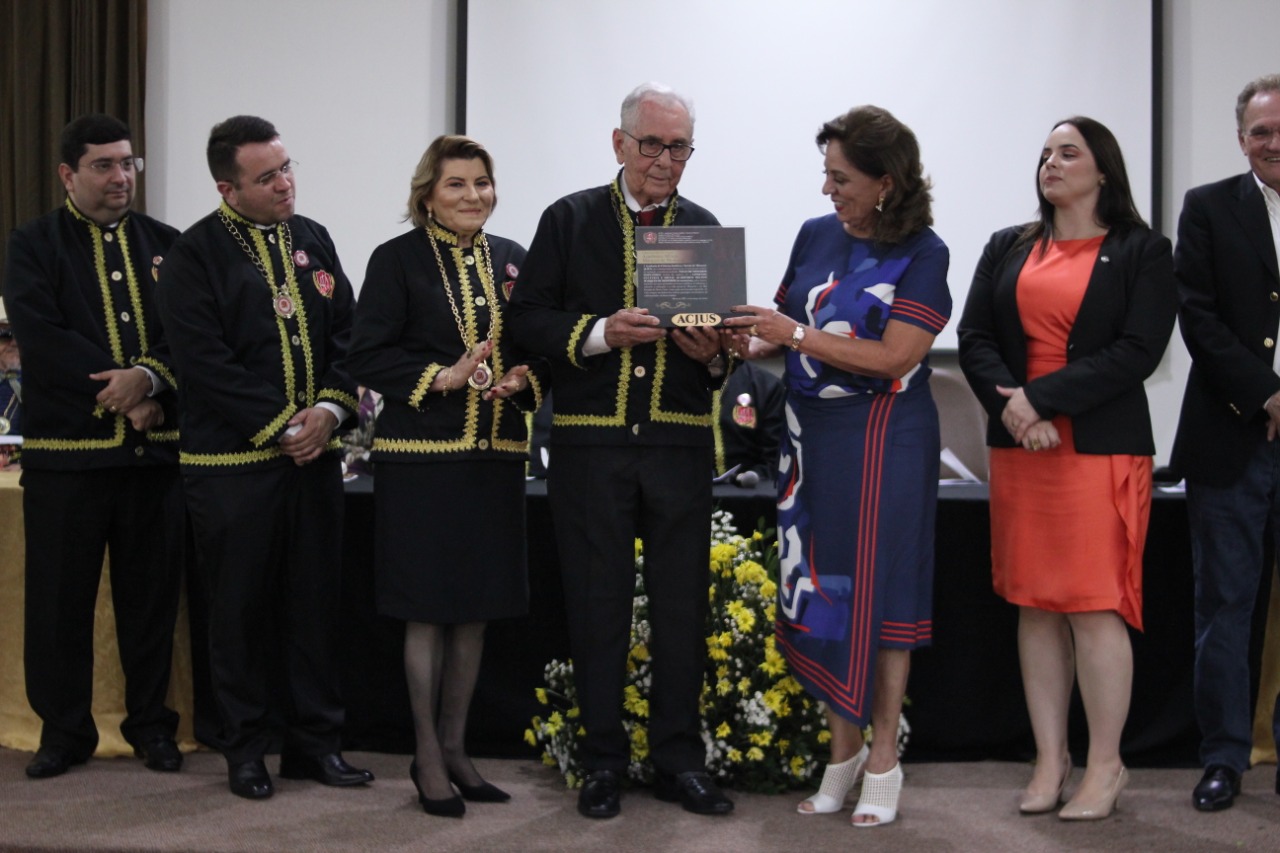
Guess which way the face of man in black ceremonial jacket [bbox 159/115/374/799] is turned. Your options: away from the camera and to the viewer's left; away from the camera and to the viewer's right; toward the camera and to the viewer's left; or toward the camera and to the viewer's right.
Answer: toward the camera and to the viewer's right

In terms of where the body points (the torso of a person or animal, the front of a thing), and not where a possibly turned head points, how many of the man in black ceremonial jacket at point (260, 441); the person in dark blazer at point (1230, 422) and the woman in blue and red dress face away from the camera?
0

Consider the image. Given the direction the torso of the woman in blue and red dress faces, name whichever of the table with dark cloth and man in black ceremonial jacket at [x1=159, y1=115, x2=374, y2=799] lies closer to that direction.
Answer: the man in black ceremonial jacket

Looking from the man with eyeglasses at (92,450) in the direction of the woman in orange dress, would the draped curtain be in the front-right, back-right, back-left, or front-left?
back-left

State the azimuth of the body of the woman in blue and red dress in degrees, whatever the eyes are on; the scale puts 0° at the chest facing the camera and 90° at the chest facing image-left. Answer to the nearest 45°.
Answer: approximately 45°

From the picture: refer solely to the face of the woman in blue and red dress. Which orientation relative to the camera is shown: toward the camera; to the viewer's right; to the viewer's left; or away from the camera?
to the viewer's left

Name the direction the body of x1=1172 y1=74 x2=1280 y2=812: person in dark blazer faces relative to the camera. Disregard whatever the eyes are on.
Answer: toward the camera

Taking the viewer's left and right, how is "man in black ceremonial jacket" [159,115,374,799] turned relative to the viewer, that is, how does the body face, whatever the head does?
facing the viewer and to the right of the viewer

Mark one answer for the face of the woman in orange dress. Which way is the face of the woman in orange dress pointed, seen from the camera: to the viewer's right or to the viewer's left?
to the viewer's left

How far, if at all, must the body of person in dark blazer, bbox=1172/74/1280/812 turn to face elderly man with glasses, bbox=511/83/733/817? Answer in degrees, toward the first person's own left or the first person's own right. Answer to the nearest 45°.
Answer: approximately 45° to the first person's own right
